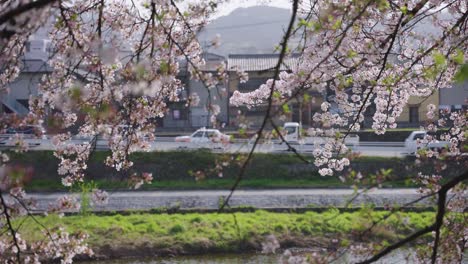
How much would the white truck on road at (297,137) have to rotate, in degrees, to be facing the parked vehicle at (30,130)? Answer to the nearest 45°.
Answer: approximately 45° to its left

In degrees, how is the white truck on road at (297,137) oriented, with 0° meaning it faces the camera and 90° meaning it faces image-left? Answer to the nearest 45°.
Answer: approximately 90°
